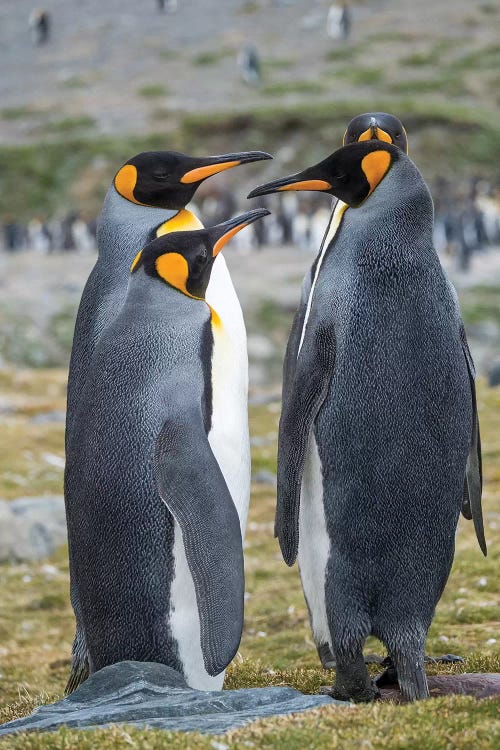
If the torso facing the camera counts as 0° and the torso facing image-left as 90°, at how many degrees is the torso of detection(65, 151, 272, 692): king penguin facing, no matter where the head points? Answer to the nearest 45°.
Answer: approximately 270°

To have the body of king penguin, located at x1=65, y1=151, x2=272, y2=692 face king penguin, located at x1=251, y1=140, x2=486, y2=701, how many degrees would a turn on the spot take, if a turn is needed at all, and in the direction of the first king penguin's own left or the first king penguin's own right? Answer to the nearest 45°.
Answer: approximately 45° to the first king penguin's own right

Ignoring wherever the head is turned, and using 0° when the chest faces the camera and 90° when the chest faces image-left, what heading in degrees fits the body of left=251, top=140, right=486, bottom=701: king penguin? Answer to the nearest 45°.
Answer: approximately 135°

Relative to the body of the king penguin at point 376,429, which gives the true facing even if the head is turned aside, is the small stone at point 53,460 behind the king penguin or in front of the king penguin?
in front

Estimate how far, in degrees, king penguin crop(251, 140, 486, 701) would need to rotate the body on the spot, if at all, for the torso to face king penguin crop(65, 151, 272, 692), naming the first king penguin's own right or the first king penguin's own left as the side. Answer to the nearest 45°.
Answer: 0° — it already faces it

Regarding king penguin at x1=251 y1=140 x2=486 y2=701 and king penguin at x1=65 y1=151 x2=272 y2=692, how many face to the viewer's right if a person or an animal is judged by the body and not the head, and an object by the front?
1

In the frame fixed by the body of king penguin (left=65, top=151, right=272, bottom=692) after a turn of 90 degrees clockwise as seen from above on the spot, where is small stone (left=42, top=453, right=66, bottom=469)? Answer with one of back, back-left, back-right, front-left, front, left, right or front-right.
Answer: back

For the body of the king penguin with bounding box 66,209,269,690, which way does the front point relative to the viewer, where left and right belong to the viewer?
facing away from the viewer and to the right of the viewer
